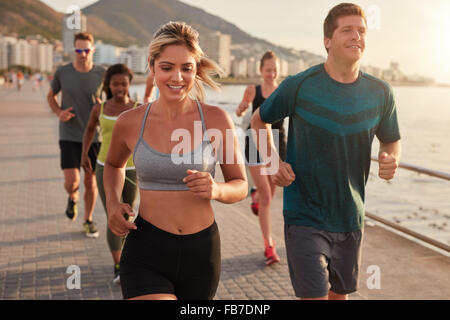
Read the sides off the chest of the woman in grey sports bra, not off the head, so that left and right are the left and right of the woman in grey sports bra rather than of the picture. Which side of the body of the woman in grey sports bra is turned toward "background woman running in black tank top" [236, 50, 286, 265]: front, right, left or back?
back

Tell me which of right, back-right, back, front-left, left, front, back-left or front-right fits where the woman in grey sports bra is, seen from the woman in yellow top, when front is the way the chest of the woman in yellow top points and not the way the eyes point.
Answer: front

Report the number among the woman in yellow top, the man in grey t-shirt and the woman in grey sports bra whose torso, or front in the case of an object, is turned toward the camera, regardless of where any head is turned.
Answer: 3

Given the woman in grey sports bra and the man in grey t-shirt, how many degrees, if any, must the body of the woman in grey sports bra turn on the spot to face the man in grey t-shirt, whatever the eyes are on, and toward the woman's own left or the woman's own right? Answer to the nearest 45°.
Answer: approximately 180°

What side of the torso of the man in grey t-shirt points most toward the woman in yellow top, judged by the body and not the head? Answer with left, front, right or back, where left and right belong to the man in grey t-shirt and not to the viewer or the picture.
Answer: front

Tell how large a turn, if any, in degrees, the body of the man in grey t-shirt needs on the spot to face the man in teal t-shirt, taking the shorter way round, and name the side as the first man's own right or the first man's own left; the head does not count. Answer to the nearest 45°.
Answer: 0° — they already face them

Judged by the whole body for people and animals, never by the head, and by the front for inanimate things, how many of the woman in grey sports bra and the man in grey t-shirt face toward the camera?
2

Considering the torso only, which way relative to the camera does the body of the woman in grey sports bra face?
toward the camera

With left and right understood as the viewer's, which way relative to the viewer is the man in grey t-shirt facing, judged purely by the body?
facing the viewer

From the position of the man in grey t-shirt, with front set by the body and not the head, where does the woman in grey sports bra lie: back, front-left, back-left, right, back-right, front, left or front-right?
front

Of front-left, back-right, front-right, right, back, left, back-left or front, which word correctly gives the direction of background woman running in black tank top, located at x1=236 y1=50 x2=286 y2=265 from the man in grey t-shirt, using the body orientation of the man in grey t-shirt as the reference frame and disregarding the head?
front-left
